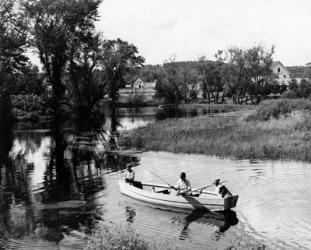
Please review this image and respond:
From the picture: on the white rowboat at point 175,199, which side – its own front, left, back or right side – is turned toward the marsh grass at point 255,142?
right

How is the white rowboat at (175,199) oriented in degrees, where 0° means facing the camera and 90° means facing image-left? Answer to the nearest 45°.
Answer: approximately 135°
